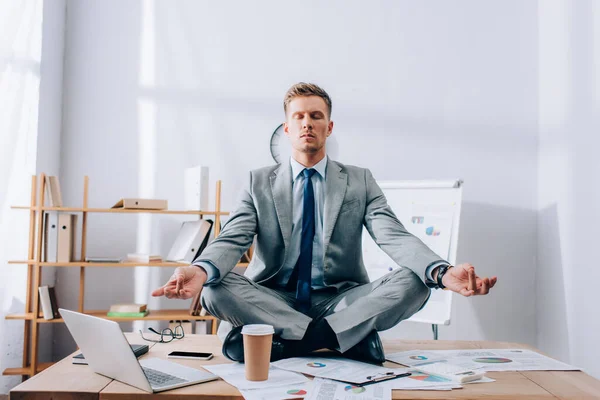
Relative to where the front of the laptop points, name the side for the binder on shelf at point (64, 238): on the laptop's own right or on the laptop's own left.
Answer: on the laptop's own left

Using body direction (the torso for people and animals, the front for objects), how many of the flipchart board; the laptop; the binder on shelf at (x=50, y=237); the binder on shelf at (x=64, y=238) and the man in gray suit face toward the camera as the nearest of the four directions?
4

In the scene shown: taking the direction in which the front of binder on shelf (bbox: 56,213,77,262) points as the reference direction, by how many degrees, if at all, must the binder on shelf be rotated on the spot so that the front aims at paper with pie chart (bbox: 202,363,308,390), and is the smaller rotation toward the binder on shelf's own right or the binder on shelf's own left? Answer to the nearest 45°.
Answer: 0° — it already faces it
